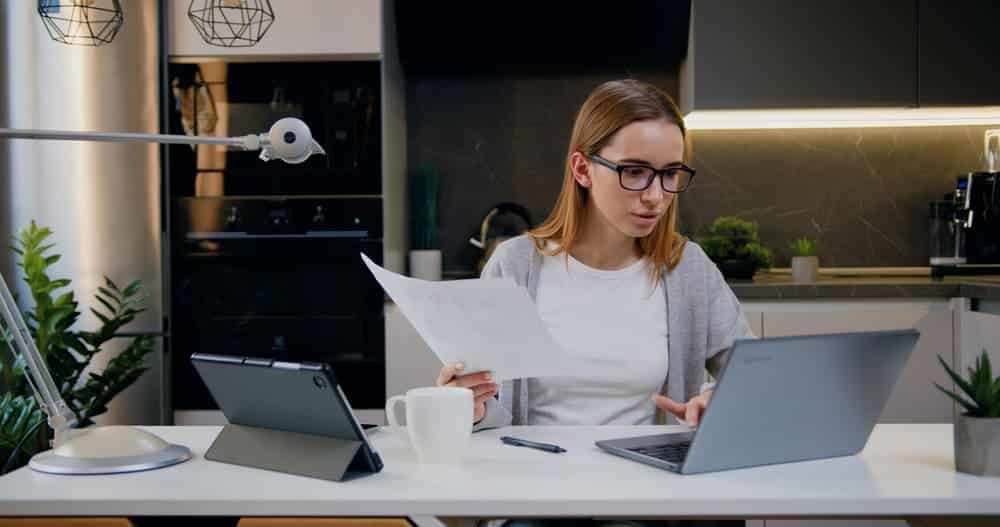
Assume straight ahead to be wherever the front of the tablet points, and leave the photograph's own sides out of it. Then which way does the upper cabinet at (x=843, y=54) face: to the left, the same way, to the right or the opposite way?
the opposite way

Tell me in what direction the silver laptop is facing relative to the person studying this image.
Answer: facing away from the viewer and to the left of the viewer

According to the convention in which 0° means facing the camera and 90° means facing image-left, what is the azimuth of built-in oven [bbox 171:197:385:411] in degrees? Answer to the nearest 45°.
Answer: approximately 0°

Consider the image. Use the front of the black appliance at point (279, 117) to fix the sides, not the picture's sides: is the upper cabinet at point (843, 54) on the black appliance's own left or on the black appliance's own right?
on the black appliance's own left

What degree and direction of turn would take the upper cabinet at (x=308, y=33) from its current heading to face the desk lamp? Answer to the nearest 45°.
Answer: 0° — it already faces it

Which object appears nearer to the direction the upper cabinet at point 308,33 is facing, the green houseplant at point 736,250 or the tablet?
the tablet

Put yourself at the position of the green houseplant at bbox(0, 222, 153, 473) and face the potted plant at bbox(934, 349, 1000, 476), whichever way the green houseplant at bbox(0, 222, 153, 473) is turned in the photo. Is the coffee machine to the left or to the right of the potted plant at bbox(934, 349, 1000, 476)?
left

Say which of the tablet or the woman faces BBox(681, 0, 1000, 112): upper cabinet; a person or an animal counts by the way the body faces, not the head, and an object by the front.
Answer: the tablet

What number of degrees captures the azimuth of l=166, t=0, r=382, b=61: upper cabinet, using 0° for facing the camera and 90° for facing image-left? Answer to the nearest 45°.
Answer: approximately 0°

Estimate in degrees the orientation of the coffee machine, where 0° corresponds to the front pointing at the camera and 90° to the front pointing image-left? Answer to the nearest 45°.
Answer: approximately 45°

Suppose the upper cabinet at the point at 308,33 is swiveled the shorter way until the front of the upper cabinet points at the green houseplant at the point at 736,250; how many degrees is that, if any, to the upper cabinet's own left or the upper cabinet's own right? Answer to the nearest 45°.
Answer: approximately 90° to the upper cabinet's own left

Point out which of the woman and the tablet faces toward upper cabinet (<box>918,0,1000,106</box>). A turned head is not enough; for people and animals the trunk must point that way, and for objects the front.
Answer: the tablet

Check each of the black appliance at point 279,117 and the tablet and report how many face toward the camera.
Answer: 1

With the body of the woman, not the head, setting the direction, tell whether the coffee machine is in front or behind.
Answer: behind
